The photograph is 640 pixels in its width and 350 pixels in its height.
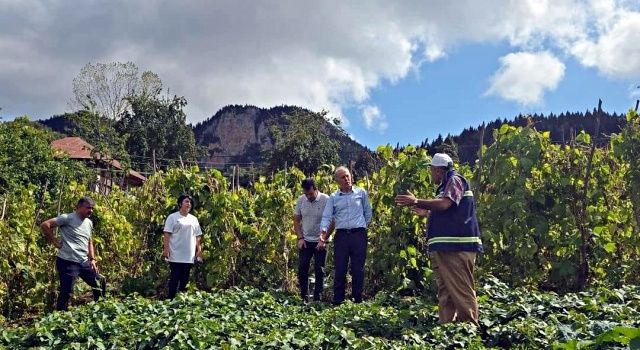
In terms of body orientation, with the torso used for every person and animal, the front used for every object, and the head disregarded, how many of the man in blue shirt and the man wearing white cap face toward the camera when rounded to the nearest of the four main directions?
1

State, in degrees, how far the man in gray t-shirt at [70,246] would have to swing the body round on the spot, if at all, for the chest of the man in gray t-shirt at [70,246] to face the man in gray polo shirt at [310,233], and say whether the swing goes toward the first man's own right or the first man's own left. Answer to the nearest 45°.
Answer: approximately 45° to the first man's own left

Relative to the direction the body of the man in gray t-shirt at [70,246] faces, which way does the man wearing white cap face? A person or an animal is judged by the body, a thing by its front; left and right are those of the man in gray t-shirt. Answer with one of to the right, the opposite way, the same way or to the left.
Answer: the opposite way

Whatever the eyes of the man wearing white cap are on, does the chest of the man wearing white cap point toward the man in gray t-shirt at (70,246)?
yes

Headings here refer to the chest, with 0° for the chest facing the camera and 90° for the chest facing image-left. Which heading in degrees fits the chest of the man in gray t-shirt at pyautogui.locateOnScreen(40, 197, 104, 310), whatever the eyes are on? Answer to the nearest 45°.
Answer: approximately 315°

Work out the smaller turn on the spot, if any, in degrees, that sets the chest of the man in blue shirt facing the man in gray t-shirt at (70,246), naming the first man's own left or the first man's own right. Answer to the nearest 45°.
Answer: approximately 90° to the first man's own right

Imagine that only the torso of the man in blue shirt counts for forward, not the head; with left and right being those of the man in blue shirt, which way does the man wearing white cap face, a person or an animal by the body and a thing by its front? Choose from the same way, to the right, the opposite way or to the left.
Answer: to the right

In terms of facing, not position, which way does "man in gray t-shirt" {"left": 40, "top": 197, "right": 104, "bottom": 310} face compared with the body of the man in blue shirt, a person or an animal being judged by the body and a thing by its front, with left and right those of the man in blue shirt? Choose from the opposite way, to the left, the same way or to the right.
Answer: to the left

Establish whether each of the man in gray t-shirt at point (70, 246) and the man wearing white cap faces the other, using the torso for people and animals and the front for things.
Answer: yes

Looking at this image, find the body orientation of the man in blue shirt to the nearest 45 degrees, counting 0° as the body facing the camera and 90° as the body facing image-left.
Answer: approximately 0°

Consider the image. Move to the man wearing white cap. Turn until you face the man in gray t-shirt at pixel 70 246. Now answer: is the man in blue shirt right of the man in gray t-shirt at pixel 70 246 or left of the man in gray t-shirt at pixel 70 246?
right

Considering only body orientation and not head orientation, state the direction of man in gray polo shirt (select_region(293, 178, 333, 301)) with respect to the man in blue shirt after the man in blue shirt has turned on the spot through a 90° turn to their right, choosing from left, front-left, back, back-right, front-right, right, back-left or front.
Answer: front-right

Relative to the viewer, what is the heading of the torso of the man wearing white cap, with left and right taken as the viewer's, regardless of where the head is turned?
facing to the left of the viewer
